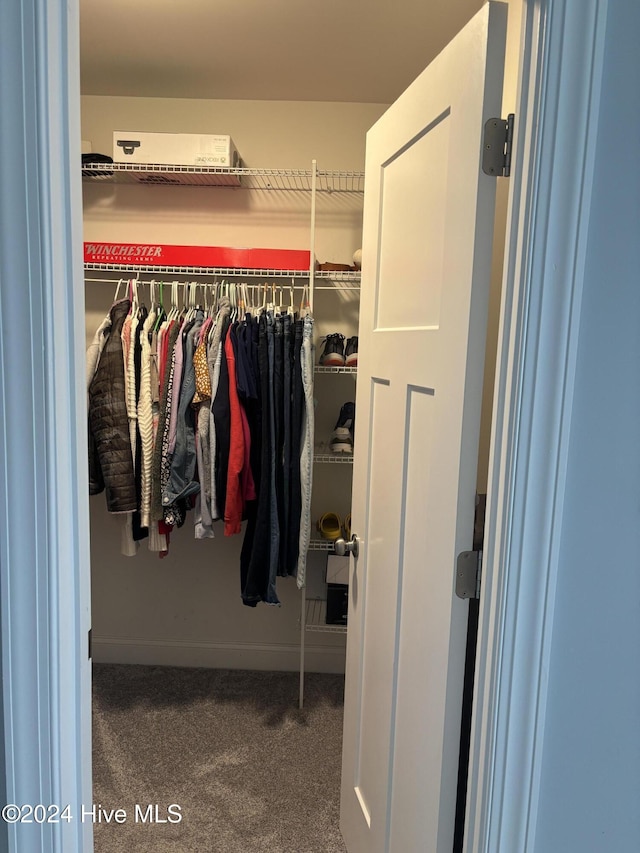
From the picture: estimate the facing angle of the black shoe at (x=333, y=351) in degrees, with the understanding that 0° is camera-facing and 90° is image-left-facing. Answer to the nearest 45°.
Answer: approximately 0°

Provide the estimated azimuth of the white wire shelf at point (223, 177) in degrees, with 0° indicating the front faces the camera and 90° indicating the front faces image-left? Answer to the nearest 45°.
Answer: approximately 0°
